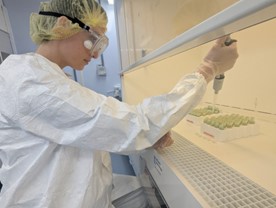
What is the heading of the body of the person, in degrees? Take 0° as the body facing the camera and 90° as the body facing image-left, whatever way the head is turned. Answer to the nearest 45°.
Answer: approximately 270°

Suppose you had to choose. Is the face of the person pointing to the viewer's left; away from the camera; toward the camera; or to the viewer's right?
to the viewer's right

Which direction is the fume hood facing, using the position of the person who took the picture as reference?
facing the viewer and to the left of the viewer

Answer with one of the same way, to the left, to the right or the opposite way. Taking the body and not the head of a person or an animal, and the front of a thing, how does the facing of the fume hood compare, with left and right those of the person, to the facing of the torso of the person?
the opposite way
